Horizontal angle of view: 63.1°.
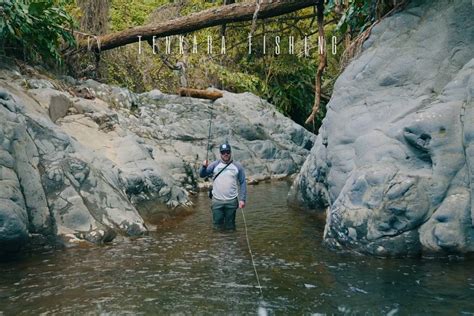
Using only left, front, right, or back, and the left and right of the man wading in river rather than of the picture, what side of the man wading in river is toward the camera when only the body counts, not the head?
front

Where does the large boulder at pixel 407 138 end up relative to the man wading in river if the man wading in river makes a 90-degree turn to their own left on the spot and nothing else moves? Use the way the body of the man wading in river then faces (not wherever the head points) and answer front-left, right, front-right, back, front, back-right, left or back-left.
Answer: front-right

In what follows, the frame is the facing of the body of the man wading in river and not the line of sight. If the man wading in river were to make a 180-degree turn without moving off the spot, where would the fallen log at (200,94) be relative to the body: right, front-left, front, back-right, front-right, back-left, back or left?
front

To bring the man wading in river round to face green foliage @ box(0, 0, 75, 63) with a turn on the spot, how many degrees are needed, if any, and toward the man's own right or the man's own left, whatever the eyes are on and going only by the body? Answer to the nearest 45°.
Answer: approximately 135° to the man's own right
